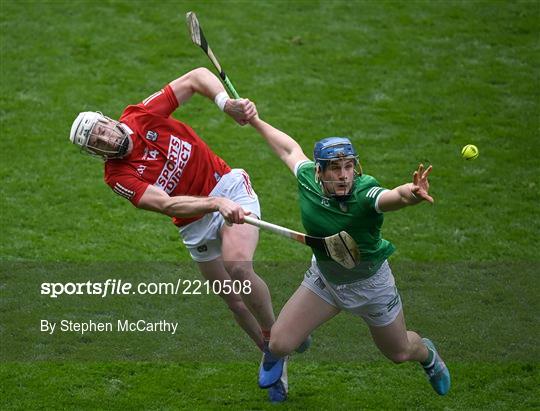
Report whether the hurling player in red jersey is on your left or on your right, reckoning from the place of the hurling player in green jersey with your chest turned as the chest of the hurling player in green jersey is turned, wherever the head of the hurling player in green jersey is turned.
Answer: on your right

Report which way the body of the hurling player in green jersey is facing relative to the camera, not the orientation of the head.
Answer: toward the camera
